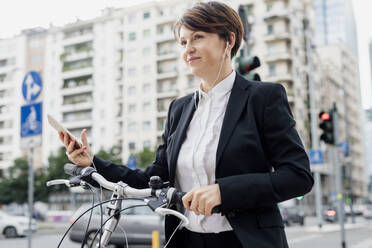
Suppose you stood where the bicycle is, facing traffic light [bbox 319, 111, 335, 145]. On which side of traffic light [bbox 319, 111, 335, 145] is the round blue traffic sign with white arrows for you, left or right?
left

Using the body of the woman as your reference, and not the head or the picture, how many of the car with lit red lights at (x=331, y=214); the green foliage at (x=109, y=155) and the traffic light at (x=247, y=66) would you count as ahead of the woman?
0

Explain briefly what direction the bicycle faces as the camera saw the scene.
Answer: facing the viewer and to the left of the viewer

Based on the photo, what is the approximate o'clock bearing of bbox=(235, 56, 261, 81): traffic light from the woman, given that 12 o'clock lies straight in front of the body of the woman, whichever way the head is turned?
The traffic light is roughly at 5 o'clock from the woman.

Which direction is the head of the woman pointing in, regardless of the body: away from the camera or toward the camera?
toward the camera

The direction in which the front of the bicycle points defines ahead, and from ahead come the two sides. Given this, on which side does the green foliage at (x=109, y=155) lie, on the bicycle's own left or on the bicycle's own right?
on the bicycle's own right

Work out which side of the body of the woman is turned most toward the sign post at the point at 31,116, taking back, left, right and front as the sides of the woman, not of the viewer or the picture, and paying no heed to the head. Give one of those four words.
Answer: right

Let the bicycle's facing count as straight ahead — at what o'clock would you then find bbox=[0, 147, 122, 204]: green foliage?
The green foliage is roughly at 4 o'clock from the bicycle.

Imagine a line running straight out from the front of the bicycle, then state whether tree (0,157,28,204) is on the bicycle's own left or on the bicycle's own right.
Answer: on the bicycle's own right

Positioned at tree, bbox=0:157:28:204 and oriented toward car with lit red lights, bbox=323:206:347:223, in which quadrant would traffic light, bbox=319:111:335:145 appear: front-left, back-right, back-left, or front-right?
front-right

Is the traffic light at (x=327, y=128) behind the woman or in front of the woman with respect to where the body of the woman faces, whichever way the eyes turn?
behind

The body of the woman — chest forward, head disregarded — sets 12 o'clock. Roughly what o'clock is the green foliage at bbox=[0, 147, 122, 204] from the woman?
The green foliage is roughly at 4 o'clock from the woman.

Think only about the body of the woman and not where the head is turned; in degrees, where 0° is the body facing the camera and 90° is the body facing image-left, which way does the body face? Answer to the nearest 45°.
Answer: approximately 45°

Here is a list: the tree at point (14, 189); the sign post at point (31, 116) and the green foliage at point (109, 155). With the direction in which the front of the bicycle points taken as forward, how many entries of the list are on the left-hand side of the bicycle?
0

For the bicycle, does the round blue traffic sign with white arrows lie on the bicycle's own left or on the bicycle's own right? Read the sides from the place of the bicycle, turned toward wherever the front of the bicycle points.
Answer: on the bicycle's own right

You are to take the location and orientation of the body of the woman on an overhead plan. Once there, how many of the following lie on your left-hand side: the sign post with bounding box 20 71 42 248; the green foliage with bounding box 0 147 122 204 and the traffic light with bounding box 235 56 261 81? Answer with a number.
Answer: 0
